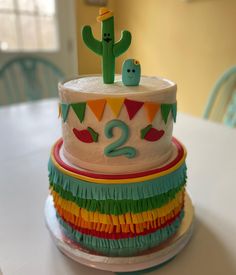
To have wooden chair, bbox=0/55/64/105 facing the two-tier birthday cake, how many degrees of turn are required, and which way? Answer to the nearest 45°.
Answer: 0° — it already faces it

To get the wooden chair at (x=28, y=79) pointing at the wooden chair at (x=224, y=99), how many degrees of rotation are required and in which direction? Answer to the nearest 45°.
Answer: approximately 45° to its left

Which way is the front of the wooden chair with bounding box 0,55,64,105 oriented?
toward the camera

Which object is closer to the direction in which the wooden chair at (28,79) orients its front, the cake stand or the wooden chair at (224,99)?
the cake stand

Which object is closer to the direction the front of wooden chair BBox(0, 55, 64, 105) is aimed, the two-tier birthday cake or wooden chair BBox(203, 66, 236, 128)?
the two-tier birthday cake

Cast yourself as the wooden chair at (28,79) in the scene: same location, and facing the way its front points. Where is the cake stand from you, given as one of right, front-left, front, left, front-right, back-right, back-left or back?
front

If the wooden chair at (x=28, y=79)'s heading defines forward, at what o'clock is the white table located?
The white table is roughly at 12 o'clock from the wooden chair.

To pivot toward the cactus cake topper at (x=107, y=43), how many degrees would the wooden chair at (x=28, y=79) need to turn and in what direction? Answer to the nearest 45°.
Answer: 0° — it already faces it

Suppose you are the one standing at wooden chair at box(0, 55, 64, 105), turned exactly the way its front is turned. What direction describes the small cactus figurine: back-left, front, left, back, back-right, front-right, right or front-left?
front
